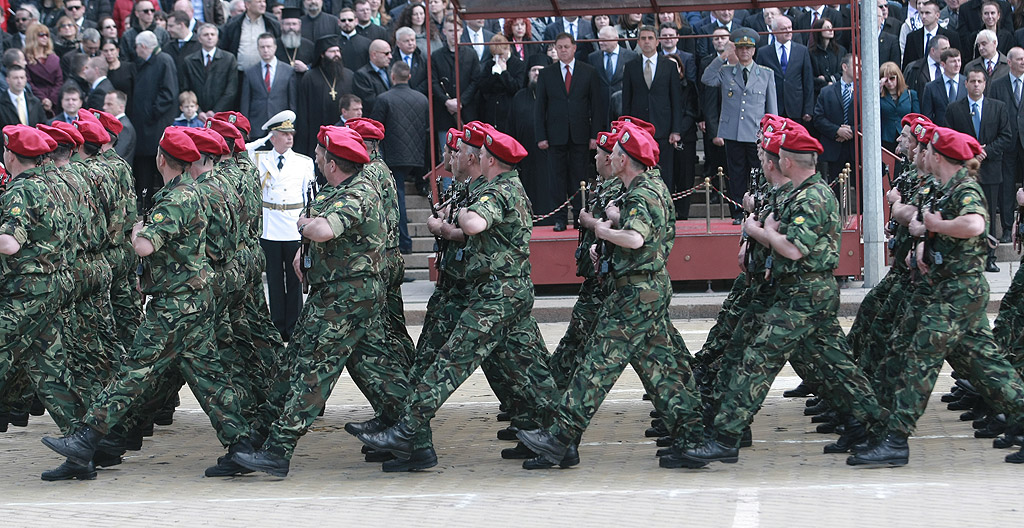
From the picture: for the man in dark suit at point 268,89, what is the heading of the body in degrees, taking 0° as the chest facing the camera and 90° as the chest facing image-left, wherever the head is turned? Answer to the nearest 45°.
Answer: approximately 0°

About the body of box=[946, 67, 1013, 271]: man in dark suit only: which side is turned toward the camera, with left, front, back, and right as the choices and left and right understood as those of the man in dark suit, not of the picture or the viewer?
front

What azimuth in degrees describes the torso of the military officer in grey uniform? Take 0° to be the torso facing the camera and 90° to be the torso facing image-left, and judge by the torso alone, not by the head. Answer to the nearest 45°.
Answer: approximately 0°

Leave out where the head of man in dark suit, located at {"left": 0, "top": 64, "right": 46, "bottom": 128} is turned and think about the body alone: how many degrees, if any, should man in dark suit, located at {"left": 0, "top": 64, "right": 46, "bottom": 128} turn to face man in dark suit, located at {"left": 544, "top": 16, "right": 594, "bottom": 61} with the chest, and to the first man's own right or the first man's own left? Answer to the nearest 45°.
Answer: approximately 90° to the first man's own left

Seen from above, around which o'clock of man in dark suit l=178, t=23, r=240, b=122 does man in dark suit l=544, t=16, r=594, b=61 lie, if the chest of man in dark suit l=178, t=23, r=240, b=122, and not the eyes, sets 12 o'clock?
man in dark suit l=544, t=16, r=594, b=61 is roughly at 9 o'clock from man in dark suit l=178, t=23, r=240, b=122.

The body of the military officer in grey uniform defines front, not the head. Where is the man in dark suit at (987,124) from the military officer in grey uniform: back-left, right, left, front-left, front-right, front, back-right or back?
left

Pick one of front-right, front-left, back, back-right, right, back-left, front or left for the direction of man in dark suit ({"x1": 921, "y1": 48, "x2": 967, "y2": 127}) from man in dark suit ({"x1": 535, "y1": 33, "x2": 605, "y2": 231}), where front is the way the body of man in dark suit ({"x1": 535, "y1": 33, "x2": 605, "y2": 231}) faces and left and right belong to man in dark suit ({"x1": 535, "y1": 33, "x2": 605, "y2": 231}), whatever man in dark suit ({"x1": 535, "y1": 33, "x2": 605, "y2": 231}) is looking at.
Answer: left

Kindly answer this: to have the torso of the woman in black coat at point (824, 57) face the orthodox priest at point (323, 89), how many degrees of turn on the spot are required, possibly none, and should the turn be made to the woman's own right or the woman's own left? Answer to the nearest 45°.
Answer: approximately 90° to the woman's own right

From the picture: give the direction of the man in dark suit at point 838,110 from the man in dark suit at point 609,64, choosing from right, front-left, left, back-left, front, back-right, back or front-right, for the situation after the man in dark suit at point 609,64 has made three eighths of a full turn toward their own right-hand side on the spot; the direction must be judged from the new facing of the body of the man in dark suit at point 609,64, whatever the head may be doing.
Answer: back-right

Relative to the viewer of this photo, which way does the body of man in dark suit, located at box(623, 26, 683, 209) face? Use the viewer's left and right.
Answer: facing the viewer

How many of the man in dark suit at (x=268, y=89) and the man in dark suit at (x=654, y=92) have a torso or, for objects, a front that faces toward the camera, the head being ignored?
2

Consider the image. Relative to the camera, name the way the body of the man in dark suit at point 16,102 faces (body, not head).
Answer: toward the camera

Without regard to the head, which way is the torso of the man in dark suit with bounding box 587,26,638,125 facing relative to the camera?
toward the camera
